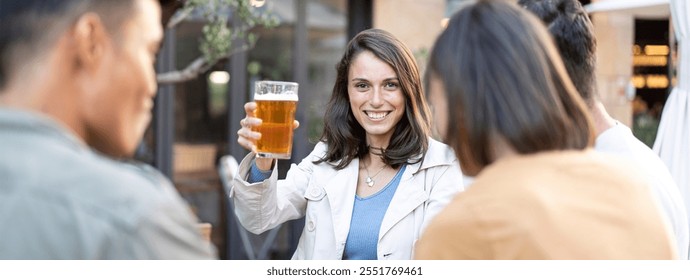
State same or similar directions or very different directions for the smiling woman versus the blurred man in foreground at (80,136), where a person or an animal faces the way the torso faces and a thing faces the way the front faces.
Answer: very different directions

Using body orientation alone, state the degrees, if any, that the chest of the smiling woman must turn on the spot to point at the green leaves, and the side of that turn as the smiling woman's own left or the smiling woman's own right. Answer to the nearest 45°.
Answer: approximately 135° to the smiling woman's own right

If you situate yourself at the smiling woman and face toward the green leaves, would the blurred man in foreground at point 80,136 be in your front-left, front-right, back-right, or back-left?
back-left

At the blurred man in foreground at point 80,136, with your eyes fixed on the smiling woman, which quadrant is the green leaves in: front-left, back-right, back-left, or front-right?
front-left

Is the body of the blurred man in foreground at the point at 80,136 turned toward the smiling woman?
yes

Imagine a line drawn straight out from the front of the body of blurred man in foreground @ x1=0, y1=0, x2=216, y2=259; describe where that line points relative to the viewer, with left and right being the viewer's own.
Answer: facing away from the viewer and to the right of the viewer

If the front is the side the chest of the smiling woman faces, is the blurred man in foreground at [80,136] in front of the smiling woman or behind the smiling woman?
in front

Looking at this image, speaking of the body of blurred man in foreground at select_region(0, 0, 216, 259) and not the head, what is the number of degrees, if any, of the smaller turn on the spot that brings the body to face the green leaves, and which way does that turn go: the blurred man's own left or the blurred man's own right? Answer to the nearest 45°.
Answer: approximately 45° to the blurred man's own left

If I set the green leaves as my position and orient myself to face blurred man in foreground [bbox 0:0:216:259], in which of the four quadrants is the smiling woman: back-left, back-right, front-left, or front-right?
front-left

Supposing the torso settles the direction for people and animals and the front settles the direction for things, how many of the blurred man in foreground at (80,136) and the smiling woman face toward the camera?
1

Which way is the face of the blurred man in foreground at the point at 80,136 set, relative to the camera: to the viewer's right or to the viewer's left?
to the viewer's right

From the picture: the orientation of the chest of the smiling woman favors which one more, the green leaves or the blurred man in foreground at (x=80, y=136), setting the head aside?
the blurred man in foreground

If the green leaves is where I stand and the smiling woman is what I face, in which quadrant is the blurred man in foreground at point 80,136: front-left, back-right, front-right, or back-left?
front-right

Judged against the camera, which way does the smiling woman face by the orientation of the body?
toward the camera

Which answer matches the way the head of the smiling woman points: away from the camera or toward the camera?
toward the camera
